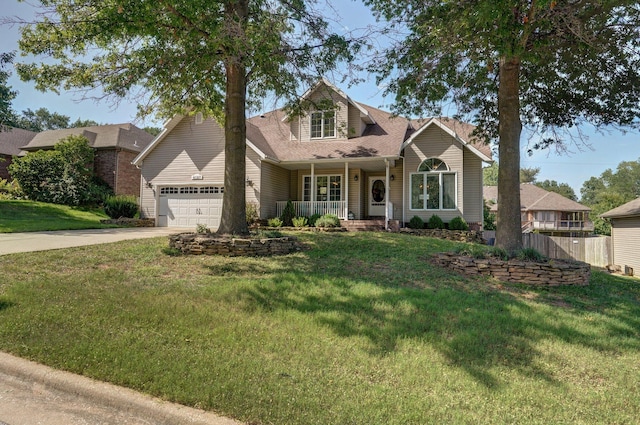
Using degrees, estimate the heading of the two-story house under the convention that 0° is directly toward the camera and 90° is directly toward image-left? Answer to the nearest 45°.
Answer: approximately 0°

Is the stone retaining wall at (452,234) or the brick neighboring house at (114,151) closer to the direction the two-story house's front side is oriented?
the stone retaining wall

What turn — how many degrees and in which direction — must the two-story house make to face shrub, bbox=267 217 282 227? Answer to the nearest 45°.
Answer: approximately 45° to its right

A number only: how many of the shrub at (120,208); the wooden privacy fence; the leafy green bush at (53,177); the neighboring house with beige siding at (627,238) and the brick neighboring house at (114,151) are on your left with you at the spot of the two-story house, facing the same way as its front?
2

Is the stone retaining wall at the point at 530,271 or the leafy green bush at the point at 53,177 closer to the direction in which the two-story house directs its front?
the stone retaining wall

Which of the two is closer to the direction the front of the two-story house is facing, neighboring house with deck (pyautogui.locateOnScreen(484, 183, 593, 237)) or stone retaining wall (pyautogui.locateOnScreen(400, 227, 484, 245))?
the stone retaining wall

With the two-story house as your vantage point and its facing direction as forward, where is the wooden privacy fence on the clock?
The wooden privacy fence is roughly at 9 o'clock from the two-story house.

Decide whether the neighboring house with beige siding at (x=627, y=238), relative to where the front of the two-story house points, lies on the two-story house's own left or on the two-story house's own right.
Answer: on the two-story house's own left

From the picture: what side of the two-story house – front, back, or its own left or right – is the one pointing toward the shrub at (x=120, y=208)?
right
